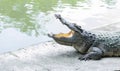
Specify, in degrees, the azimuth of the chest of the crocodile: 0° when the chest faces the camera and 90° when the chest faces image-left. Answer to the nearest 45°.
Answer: approximately 90°
